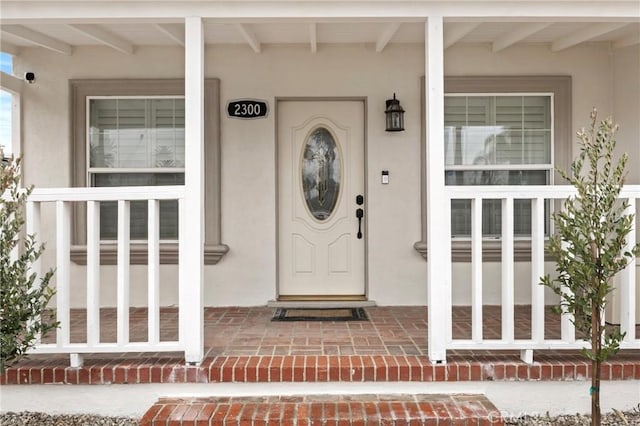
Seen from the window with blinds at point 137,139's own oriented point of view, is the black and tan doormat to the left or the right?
on its left

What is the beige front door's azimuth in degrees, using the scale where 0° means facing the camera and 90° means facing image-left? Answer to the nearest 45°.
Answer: approximately 0°

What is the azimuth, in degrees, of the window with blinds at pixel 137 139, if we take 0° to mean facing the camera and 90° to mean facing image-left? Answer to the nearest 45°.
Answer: approximately 0°

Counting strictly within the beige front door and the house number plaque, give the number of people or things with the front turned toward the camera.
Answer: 2

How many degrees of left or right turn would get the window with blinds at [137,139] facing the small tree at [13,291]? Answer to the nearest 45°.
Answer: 0° — it already faces it
